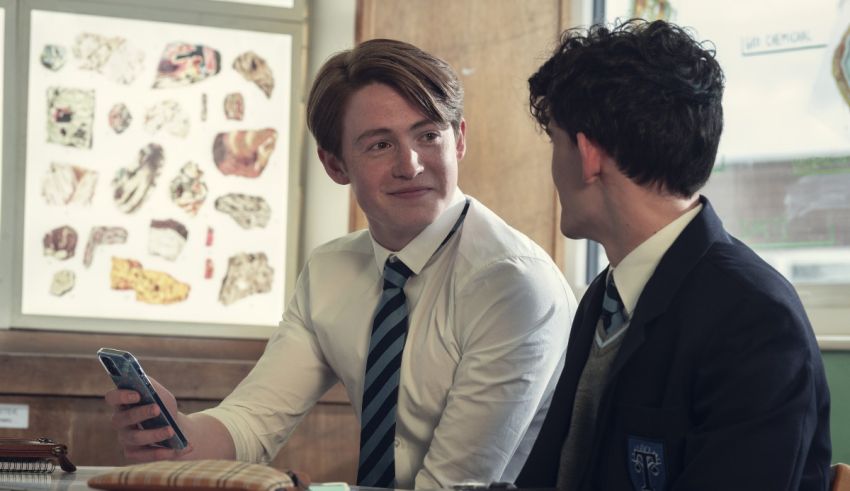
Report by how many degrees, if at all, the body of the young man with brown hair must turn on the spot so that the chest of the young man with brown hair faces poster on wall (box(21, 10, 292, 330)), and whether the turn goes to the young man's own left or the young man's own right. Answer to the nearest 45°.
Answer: approximately 90° to the young man's own right

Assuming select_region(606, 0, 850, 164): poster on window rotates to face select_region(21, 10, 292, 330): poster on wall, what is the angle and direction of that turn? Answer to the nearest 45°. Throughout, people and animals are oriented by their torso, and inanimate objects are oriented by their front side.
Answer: approximately 90° to its right

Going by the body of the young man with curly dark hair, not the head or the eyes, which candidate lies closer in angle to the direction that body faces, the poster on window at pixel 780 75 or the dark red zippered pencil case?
the dark red zippered pencil case

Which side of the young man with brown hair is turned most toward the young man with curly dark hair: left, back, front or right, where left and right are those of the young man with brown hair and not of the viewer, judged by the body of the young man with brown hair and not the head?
left

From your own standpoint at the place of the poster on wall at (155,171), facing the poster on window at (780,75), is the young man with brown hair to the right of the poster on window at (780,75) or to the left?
right

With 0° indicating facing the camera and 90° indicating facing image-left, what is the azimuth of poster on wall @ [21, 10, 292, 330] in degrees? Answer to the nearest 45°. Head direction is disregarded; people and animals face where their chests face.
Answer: approximately 0°

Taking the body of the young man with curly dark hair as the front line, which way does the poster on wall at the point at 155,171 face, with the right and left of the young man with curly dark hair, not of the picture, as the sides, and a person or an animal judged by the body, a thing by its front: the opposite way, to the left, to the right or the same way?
to the left

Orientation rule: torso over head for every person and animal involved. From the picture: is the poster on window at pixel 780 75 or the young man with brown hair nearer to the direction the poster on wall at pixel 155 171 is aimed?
the young man with brown hair

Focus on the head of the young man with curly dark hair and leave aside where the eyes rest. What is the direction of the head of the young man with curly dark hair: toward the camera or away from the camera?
away from the camera
